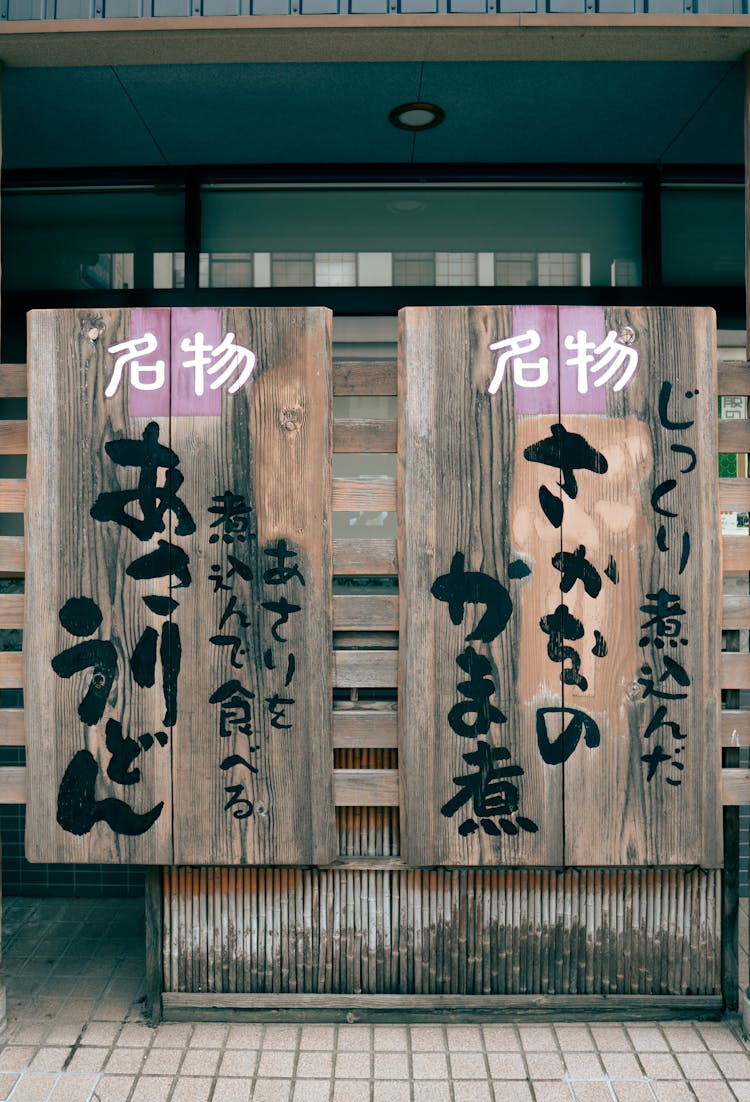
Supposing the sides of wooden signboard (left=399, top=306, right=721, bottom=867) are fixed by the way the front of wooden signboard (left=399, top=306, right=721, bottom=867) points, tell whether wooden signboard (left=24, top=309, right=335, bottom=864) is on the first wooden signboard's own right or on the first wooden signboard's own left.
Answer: on the first wooden signboard's own right

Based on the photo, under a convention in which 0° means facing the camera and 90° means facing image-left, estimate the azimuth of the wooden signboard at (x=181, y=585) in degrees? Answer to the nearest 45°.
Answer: approximately 0°

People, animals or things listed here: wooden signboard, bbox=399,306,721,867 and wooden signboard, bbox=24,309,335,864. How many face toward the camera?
2

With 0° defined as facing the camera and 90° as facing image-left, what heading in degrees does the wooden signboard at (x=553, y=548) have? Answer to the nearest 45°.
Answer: approximately 0°

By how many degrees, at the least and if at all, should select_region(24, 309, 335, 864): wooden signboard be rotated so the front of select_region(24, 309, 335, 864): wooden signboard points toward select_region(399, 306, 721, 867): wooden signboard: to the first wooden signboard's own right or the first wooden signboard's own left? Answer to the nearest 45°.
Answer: approximately 90° to the first wooden signboard's own left
